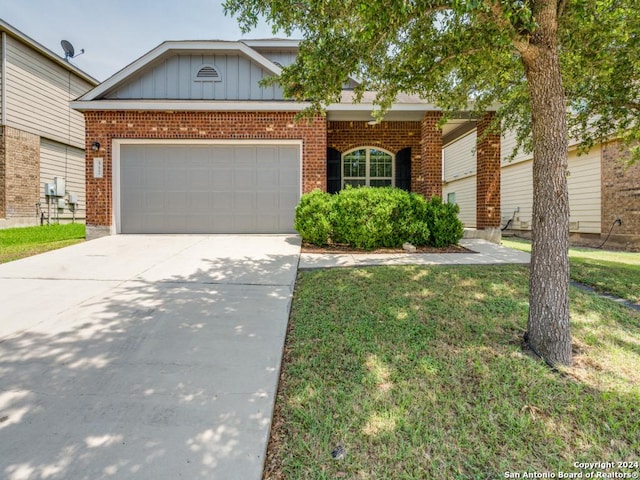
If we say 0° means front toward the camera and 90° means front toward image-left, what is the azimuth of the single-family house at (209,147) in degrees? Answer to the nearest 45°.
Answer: approximately 0°

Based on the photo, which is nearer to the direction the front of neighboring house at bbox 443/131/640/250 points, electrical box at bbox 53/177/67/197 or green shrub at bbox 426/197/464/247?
the green shrub

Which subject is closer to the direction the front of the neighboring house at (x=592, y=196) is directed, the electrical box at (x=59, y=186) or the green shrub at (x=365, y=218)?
the green shrub

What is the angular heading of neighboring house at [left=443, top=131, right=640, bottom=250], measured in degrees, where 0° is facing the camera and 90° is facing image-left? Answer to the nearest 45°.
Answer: approximately 315°

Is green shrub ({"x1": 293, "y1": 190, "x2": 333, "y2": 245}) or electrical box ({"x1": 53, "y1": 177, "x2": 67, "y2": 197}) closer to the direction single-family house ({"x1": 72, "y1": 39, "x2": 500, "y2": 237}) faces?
the green shrub

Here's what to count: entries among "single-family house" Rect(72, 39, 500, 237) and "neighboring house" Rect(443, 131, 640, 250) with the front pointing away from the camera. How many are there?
0

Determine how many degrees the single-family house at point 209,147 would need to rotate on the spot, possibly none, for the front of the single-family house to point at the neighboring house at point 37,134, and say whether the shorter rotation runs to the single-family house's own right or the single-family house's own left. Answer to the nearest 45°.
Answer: approximately 135° to the single-family house's own right

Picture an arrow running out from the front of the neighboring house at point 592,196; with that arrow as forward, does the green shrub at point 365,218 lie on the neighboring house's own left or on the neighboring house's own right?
on the neighboring house's own right

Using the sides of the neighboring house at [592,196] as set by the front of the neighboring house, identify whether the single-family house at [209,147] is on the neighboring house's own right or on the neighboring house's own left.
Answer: on the neighboring house's own right
